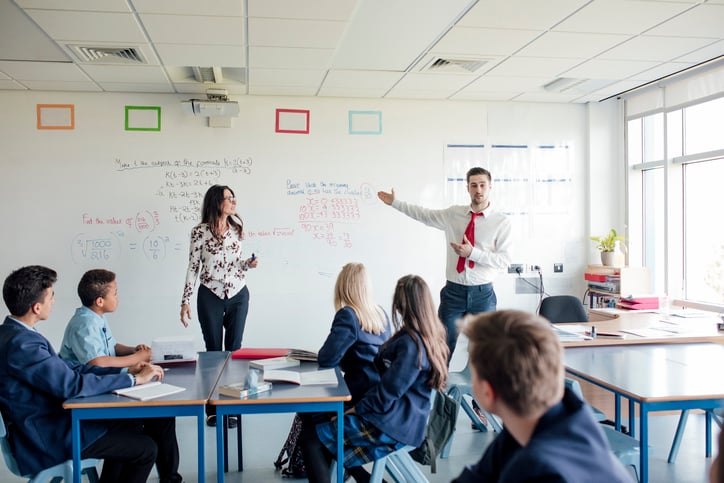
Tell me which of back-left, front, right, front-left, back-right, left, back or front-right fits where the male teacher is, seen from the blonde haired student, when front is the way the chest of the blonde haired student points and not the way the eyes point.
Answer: right

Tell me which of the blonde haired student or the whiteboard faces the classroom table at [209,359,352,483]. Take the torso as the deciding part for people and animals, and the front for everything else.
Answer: the whiteboard

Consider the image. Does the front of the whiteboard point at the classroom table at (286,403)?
yes

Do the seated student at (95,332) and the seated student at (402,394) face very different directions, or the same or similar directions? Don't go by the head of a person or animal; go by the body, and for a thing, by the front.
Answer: very different directions

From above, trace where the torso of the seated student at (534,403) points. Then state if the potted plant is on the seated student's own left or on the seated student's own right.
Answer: on the seated student's own right

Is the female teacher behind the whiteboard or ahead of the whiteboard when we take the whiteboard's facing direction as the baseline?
ahead

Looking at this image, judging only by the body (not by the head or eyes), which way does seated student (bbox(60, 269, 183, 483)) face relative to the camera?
to the viewer's right

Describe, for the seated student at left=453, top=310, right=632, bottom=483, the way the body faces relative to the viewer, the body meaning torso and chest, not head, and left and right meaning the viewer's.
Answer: facing away from the viewer and to the left of the viewer

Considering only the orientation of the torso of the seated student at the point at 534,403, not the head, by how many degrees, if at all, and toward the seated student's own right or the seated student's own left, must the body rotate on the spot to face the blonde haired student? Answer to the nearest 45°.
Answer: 0° — they already face them

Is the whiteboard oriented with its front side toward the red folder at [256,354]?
yes

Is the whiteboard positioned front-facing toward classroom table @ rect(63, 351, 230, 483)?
yes

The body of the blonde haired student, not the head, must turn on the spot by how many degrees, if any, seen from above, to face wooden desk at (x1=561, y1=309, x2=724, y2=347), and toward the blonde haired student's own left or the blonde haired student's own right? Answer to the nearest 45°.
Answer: approximately 90° to the blonde haired student's own right

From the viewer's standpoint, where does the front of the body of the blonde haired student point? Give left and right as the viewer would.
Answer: facing away from the viewer and to the left of the viewer
